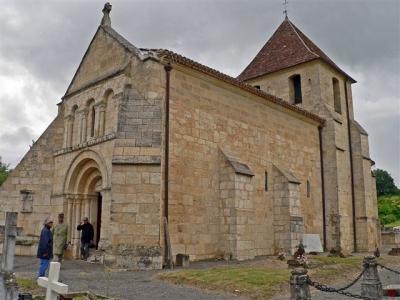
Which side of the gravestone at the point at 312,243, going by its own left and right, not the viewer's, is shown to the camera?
front

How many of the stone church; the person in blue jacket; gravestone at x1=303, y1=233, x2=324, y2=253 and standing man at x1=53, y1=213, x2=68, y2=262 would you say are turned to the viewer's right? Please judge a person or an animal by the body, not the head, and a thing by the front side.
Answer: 1

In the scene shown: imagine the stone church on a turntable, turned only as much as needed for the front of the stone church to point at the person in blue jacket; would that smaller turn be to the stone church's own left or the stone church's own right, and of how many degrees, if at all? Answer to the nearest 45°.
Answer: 0° — it already faces them

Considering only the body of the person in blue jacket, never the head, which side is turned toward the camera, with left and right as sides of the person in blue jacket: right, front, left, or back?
right

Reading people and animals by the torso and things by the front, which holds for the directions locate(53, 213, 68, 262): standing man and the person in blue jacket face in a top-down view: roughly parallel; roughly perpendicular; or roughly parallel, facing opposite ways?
roughly perpendicular

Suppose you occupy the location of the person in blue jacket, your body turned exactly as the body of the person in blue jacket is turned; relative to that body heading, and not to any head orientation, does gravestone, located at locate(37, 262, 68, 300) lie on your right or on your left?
on your right

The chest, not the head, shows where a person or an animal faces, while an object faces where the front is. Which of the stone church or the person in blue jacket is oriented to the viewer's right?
the person in blue jacket

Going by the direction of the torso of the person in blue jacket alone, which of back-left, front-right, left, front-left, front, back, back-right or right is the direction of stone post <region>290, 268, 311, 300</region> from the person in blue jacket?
front-right

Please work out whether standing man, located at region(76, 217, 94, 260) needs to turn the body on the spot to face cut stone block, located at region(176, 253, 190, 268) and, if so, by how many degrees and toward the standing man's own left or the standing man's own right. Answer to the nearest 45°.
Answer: approximately 90° to the standing man's own left

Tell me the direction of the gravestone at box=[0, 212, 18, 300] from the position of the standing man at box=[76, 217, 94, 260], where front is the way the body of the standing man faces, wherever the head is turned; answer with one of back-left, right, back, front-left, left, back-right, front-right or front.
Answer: front-left

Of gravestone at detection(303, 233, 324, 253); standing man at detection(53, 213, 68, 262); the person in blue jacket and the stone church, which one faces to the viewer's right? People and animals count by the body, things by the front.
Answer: the person in blue jacket

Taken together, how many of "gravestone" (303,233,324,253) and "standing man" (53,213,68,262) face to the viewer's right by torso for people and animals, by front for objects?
0

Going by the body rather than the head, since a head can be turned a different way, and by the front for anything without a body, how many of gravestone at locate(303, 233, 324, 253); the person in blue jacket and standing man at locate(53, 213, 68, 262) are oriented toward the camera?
2

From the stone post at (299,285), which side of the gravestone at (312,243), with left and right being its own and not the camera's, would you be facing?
front

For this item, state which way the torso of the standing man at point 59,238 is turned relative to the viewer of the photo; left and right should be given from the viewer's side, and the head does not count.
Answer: facing the viewer

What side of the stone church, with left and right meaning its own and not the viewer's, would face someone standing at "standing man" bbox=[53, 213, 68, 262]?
front
